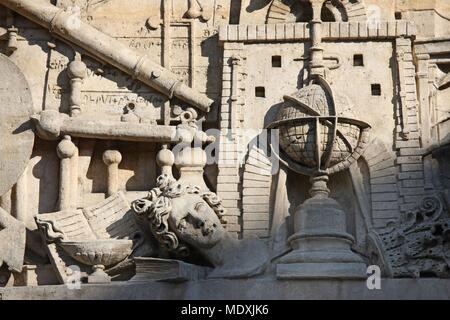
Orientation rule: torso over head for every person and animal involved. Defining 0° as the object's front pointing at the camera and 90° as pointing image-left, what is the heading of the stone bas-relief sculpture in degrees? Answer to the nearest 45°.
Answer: approximately 0°
